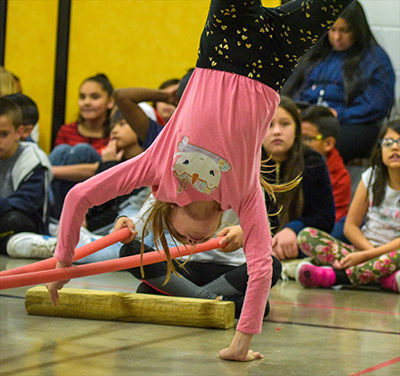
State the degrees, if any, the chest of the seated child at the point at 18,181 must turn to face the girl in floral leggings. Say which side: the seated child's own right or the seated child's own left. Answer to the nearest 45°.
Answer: approximately 90° to the seated child's own left

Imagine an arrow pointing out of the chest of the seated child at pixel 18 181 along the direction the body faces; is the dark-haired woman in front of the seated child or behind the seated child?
behind

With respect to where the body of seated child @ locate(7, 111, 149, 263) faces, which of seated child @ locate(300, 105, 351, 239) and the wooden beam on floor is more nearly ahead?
the wooden beam on floor

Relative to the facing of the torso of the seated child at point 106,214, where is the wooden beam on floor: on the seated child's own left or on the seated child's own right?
on the seated child's own left

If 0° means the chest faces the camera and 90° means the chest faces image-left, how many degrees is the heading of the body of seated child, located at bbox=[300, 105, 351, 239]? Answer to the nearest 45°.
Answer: approximately 45°

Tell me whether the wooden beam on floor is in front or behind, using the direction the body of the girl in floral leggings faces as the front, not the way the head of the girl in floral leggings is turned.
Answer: in front

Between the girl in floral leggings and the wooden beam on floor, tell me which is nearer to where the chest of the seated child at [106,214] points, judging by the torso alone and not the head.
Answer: the wooden beam on floor

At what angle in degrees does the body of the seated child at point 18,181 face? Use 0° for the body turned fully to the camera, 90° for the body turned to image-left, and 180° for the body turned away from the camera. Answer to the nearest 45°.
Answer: approximately 45°
